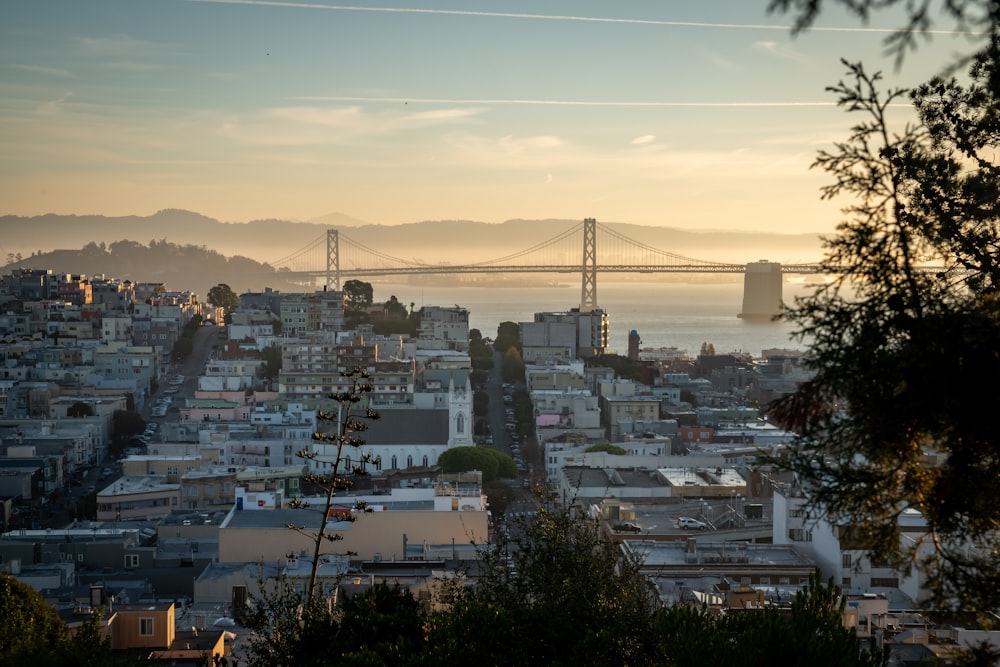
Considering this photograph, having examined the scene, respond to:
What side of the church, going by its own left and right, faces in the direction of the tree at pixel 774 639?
right

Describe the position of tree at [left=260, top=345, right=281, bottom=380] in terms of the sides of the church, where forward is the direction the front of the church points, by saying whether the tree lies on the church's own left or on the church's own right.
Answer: on the church's own left

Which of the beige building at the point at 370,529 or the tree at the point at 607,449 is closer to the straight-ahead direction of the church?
the tree

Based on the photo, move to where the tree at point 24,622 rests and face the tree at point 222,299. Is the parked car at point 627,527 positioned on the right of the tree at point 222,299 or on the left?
right

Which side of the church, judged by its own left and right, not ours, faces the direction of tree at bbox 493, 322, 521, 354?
left

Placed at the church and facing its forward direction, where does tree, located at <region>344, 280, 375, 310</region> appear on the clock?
The tree is roughly at 9 o'clock from the church.

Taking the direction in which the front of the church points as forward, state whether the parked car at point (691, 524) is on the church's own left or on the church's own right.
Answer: on the church's own right

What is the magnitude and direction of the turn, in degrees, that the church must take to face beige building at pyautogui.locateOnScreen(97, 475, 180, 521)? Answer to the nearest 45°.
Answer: approximately 135° to its right

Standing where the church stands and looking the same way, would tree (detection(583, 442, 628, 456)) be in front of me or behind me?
in front

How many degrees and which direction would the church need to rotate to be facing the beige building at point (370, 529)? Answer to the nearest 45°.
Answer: approximately 90° to its right

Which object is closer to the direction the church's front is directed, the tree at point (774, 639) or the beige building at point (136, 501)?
the tree

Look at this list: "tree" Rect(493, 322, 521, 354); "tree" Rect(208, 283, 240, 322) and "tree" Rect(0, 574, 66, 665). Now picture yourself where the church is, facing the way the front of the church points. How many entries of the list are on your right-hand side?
1

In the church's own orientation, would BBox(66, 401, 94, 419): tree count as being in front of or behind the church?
behind

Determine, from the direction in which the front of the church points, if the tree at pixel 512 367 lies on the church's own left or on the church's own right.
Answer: on the church's own left

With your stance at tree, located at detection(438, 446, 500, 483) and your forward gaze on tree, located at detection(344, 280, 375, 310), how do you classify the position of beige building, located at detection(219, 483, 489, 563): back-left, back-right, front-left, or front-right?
back-left

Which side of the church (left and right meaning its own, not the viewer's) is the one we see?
right

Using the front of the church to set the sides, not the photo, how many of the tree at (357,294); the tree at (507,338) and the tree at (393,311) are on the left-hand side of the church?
3
